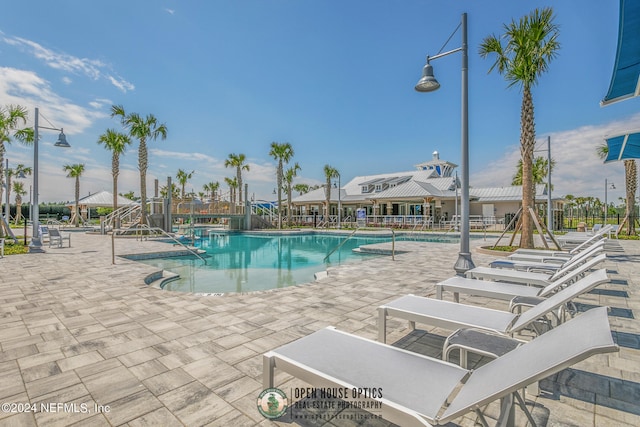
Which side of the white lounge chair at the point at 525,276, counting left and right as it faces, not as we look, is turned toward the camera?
left

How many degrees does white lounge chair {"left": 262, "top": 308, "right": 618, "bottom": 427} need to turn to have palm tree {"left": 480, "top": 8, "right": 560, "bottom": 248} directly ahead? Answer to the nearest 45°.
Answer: approximately 45° to its right

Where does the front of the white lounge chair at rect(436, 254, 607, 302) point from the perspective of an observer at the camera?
facing to the left of the viewer

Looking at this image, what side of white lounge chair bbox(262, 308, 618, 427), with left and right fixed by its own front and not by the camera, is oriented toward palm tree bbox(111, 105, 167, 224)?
front

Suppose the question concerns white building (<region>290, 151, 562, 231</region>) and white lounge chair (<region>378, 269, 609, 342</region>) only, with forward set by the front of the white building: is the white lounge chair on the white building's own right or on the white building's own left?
on the white building's own left

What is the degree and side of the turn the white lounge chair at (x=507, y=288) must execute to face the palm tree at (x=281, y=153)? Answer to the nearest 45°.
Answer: approximately 45° to its right

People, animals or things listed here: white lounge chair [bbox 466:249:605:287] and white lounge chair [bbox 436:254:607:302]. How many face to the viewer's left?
2

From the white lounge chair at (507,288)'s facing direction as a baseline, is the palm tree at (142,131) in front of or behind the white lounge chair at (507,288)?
in front

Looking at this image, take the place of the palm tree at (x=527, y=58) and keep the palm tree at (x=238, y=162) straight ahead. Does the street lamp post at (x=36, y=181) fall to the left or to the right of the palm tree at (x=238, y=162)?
left

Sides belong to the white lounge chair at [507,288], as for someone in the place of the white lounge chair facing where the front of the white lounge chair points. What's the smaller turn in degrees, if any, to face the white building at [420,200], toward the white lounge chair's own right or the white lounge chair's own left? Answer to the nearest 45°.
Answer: approximately 90° to the white lounge chair's own right

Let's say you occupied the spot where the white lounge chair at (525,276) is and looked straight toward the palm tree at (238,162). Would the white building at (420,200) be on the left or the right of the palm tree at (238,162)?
right

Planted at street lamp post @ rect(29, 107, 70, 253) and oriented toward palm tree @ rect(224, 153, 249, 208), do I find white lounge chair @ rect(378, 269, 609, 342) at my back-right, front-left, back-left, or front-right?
back-right

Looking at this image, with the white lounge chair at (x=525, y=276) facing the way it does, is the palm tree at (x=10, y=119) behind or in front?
in front

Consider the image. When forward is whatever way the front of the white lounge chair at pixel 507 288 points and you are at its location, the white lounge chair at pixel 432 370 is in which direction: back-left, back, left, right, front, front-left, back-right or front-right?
left

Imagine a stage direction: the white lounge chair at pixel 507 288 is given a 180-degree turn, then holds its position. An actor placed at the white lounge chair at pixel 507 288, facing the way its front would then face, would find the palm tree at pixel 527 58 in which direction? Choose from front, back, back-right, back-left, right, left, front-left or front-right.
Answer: left

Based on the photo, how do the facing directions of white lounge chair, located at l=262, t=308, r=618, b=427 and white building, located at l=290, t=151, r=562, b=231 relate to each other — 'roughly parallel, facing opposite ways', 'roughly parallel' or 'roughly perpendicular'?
roughly perpendicular

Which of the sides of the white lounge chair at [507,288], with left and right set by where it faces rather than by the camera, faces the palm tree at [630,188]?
right
